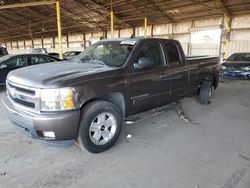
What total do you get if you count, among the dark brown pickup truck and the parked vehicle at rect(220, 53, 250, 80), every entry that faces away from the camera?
0

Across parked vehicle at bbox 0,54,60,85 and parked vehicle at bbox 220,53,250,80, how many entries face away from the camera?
0

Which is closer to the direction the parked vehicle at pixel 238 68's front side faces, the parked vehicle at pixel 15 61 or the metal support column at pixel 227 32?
the parked vehicle

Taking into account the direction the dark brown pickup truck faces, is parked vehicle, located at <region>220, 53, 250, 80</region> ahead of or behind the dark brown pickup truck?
behind

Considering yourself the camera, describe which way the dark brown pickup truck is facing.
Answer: facing the viewer and to the left of the viewer

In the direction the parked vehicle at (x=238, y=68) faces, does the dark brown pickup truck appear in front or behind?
in front

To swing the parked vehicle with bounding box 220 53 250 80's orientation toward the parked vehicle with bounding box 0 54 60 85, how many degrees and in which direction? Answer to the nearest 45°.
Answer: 0° — it already faces it

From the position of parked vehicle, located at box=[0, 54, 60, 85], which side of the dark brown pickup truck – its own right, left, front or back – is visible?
right

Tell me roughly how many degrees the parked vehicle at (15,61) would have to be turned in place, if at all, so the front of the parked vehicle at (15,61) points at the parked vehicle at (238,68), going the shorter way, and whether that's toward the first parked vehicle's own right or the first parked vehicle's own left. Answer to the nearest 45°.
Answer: approximately 135° to the first parked vehicle's own left

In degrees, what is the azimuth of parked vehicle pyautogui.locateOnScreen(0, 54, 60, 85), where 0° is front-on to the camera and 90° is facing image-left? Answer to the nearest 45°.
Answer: approximately 45°
